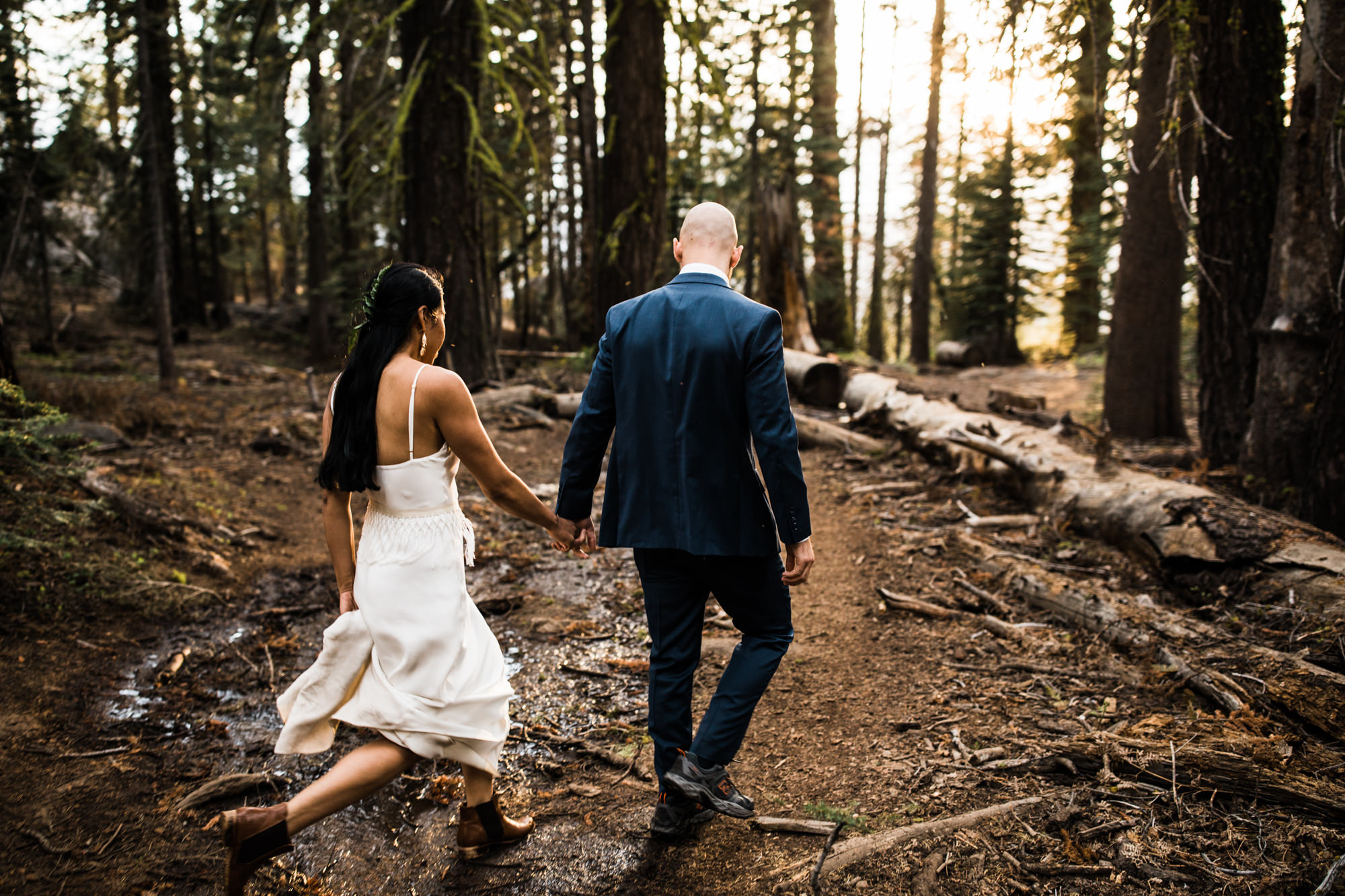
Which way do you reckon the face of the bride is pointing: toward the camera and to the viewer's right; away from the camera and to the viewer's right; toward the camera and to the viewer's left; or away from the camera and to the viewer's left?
away from the camera and to the viewer's right

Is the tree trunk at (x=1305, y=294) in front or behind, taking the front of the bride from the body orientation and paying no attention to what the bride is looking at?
in front

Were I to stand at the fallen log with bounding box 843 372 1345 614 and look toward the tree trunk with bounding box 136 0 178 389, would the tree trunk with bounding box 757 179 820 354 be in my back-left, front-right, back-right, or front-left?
front-right

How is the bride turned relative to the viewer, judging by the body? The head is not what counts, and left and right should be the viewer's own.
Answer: facing away from the viewer and to the right of the viewer

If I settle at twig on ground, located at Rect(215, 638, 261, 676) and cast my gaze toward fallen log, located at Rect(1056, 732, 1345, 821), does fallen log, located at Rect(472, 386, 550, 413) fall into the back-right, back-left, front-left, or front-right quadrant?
back-left

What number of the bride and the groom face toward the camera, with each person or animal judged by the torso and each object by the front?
0

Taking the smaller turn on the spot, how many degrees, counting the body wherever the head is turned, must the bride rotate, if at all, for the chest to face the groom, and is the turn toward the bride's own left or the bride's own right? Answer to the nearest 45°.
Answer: approximately 45° to the bride's own right

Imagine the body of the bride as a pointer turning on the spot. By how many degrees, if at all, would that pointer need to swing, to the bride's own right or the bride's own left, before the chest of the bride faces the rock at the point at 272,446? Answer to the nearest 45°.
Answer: approximately 45° to the bride's own left

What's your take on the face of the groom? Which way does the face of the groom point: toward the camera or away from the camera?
away from the camera

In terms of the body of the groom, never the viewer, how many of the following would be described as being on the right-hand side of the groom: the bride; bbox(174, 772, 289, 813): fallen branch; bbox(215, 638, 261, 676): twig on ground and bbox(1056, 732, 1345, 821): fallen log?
1

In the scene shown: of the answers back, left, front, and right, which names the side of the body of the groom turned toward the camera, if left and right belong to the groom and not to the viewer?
back

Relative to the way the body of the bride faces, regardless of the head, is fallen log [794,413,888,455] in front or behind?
in front
